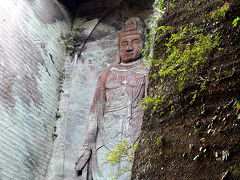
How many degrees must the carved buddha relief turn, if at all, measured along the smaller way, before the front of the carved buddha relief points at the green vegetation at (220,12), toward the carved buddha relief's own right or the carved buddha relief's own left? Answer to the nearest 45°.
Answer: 0° — it already faces it

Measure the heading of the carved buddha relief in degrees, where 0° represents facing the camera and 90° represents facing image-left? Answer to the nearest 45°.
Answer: approximately 0°

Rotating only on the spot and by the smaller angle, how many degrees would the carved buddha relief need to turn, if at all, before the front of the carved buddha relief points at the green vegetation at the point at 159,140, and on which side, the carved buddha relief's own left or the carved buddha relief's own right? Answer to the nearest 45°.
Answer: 0° — it already faces it
